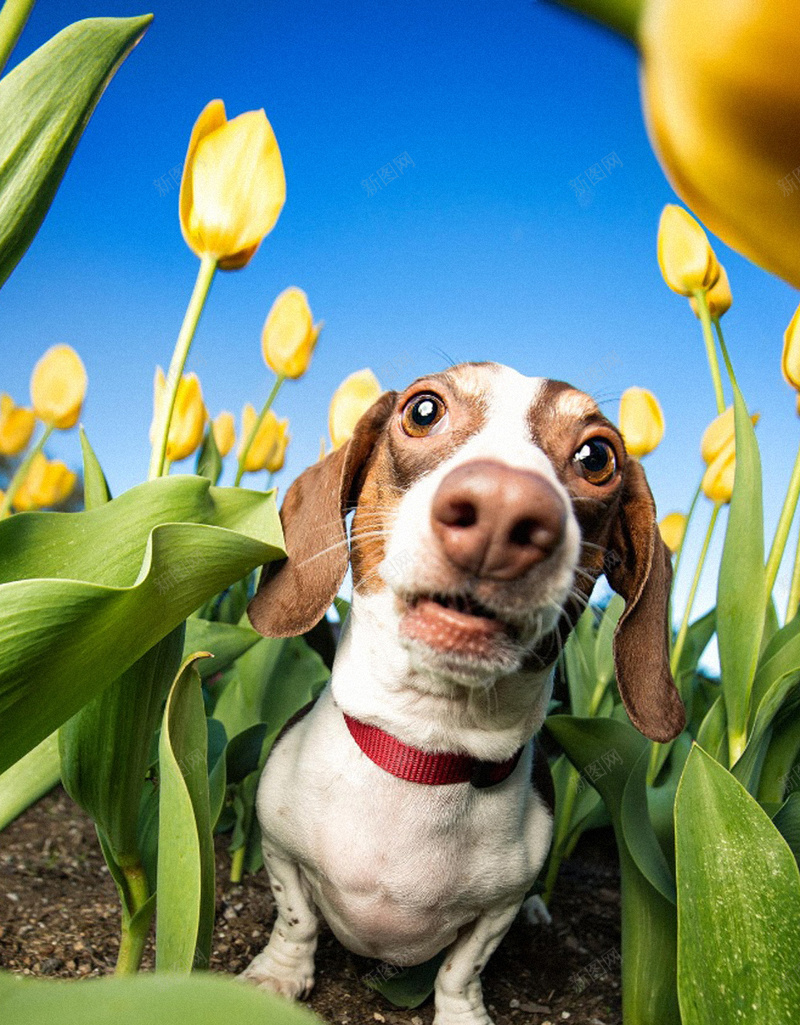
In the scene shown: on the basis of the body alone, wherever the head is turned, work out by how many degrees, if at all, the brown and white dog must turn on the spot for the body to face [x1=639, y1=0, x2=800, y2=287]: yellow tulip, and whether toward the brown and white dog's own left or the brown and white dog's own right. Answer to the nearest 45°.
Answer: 0° — it already faces it

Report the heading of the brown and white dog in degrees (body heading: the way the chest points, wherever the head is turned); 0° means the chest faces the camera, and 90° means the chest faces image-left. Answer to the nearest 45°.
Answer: approximately 0°

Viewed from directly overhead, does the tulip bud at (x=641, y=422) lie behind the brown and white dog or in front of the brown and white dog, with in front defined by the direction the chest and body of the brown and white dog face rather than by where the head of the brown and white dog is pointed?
behind

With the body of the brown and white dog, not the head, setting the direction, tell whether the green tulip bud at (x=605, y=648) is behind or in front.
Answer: behind

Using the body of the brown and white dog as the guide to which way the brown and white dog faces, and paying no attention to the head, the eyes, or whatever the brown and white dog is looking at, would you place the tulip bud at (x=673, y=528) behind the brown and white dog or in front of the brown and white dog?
behind
